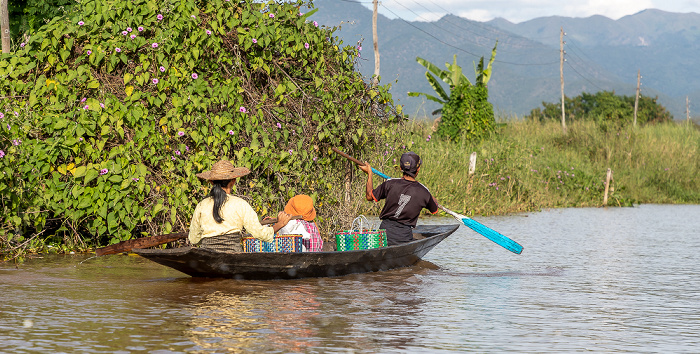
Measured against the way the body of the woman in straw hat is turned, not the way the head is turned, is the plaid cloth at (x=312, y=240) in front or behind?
in front

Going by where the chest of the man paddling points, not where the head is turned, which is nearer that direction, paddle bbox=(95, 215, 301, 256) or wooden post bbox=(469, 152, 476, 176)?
the wooden post

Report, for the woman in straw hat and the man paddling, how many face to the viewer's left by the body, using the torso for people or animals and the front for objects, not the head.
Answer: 0

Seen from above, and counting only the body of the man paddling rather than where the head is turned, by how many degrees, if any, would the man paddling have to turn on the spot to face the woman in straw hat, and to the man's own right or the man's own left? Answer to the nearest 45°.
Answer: approximately 135° to the man's own left

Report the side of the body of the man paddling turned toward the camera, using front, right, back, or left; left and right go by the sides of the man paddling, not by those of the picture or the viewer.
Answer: back

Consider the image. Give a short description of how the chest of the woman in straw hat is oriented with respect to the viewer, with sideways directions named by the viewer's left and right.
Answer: facing away from the viewer and to the right of the viewer

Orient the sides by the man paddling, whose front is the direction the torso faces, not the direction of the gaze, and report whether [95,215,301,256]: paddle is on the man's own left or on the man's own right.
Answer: on the man's own left

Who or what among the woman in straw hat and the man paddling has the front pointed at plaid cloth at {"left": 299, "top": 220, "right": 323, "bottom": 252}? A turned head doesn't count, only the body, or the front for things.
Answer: the woman in straw hat

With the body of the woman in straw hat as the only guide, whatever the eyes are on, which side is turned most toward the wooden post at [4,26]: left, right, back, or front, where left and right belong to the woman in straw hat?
left

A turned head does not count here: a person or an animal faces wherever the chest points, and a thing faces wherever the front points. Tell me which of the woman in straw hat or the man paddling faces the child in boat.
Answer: the woman in straw hat

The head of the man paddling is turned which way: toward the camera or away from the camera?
away from the camera

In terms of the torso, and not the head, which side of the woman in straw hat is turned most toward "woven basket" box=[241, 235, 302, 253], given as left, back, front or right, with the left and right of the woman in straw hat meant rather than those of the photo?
right
